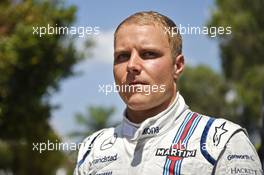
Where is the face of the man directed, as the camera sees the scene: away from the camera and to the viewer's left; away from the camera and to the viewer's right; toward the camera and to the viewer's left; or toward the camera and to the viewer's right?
toward the camera and to the viewer's left

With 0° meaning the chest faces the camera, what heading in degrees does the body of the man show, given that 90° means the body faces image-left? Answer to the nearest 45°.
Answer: approximately 45°
